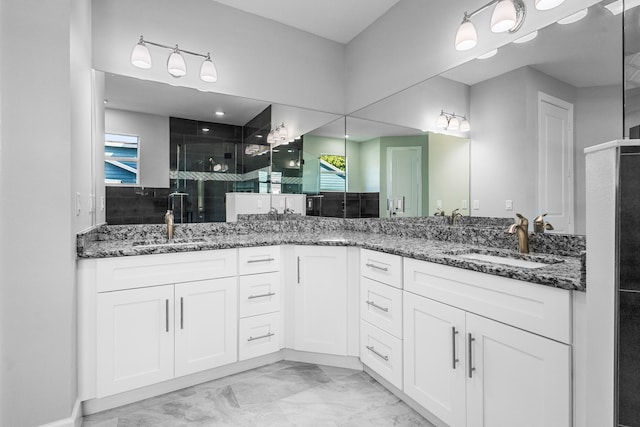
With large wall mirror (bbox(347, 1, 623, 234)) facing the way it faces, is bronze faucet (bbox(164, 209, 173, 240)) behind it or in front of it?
in front

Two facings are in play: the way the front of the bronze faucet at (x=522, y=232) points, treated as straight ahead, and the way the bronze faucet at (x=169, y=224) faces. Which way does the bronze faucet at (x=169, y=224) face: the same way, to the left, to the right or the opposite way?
to the left

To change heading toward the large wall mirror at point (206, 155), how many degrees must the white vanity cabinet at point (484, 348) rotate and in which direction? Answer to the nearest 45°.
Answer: approximately 45° to its right

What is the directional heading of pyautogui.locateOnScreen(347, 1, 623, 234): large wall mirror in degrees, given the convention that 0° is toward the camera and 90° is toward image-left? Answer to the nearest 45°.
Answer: approximately 45°

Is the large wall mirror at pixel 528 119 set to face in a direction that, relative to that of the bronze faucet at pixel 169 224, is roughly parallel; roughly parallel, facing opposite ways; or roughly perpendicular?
roughly perpendicular

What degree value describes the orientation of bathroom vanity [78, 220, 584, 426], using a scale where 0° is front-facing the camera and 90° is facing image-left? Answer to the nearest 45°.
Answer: approximately 0°

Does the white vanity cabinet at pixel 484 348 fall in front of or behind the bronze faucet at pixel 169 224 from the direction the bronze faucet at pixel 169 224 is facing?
in front
